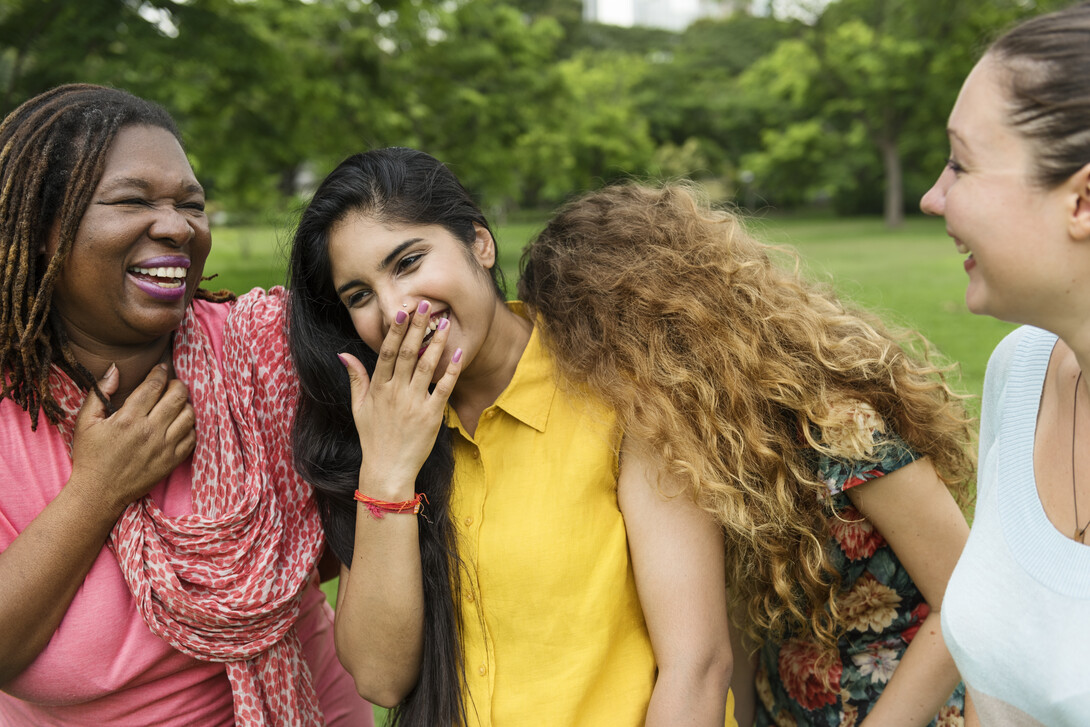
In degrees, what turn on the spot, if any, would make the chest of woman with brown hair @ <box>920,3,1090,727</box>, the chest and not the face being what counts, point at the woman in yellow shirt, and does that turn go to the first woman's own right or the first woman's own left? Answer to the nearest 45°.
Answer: approximately 45° to the first woman's own right

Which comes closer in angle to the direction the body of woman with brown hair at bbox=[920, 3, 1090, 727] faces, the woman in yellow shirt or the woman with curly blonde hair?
the woman in yellow shirt

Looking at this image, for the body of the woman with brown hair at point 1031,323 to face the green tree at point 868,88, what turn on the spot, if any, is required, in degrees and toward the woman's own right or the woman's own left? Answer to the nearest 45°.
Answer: approximately 135° to the woman's own right

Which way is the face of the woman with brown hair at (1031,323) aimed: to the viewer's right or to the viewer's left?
to the viewer's left

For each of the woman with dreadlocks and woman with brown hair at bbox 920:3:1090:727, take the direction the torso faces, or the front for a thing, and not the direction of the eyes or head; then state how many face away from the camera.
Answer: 0

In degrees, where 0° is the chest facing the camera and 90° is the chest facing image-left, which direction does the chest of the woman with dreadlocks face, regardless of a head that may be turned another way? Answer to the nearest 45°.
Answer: approximately 315°

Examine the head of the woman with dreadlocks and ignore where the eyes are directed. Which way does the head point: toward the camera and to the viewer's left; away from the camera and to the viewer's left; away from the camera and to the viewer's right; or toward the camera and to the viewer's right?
toward the camera and to the viewer's right
